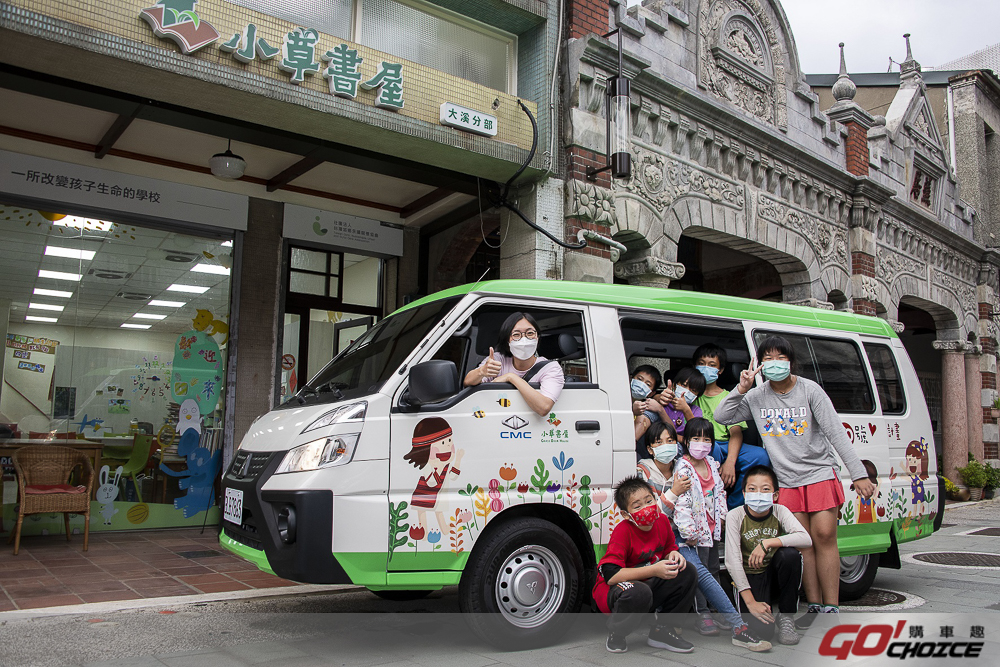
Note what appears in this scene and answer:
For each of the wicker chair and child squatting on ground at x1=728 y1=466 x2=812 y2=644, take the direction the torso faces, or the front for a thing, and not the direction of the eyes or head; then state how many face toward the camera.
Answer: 2

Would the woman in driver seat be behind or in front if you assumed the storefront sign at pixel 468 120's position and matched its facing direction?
in front

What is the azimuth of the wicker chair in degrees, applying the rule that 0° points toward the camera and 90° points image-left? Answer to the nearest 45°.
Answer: approximately 0°

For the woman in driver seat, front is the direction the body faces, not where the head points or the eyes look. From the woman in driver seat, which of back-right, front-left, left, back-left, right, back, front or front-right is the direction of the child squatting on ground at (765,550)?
left

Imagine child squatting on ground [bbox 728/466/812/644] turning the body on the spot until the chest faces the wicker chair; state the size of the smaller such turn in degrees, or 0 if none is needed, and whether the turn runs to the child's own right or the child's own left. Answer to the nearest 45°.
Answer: approximately 90° to the child's own right

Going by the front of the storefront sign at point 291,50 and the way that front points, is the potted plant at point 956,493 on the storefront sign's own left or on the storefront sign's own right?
on the storefront sign's own left

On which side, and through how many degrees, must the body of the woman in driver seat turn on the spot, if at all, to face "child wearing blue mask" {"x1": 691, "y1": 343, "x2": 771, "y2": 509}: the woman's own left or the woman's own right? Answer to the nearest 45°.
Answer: approximately 135° to the woman's own left
